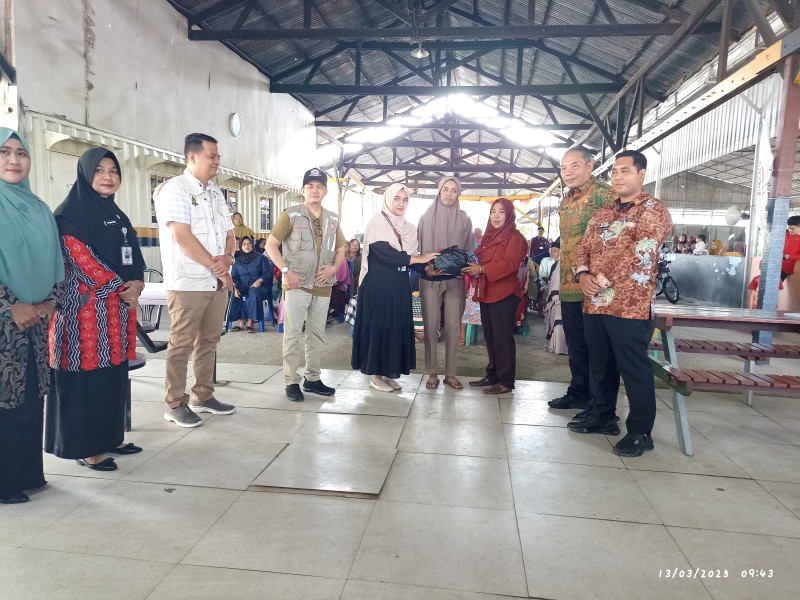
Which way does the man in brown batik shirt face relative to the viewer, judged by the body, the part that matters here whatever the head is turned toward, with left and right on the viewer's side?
facing the viewer and to the left of the viewer

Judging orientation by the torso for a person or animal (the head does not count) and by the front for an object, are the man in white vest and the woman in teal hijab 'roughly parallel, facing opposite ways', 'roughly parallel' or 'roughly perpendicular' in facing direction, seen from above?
roughly parallel

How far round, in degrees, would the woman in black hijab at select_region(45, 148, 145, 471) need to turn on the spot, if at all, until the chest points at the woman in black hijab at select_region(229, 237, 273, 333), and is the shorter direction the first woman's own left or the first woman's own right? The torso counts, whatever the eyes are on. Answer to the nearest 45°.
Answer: approximately 90° to the first woman's own left

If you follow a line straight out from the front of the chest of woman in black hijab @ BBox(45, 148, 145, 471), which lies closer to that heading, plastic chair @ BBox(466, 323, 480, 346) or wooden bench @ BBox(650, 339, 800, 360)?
the wooden bench

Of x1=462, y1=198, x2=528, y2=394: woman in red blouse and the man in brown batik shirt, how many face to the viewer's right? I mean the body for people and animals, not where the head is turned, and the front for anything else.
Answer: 0

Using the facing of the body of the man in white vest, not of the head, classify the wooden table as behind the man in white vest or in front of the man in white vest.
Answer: in front

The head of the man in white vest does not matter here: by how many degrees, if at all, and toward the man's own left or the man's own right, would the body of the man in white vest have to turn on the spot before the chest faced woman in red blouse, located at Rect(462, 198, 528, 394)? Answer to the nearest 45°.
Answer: approximately 45° to the man's own left

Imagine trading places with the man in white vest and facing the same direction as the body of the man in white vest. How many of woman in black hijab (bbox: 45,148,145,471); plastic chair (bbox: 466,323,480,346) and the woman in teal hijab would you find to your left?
1

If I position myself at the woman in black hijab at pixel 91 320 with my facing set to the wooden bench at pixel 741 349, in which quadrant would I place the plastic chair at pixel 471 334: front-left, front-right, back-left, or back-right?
front-left

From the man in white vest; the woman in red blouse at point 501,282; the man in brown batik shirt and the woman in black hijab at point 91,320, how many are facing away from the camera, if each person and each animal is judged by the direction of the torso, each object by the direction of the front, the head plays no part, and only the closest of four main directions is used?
0

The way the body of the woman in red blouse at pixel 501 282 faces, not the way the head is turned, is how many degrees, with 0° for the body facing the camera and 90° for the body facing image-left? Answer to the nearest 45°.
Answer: approximately 45°

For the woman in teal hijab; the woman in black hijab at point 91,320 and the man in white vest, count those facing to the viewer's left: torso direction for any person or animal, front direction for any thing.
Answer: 0

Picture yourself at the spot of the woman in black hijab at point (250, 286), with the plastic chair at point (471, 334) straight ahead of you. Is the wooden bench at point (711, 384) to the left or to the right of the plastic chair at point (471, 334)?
right
